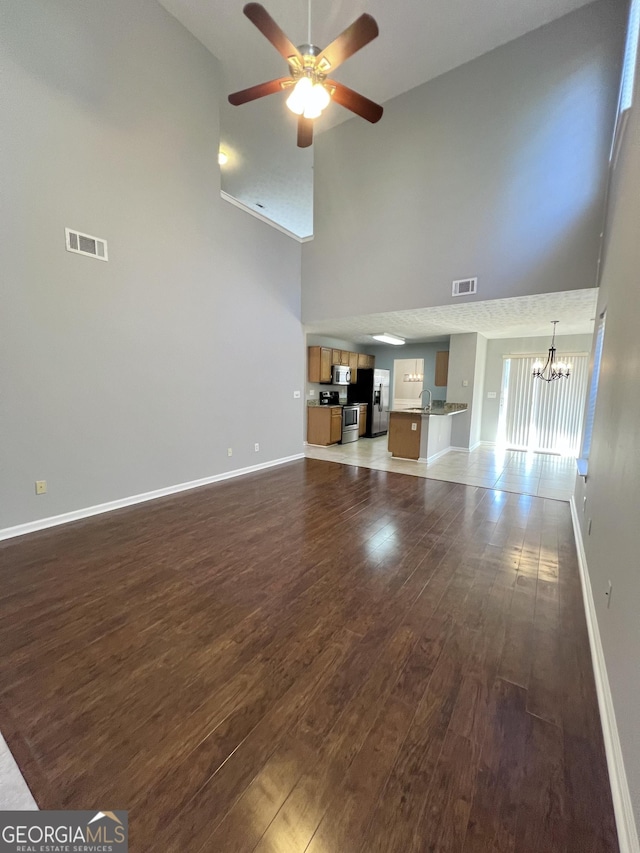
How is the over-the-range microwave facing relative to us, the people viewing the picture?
facing the viewer and to the right of the viewer

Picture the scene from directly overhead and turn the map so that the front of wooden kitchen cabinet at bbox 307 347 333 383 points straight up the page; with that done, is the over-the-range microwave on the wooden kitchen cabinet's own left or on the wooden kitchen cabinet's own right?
on the wooden kitchen cabinet's own left

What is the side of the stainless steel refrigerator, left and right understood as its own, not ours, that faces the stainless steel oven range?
right

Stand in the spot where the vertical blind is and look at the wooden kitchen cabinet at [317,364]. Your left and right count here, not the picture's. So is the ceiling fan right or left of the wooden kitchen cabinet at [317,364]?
left

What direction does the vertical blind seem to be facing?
toward the camera

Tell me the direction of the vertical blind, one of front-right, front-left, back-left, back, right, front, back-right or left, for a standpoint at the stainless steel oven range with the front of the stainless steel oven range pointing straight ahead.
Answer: front-left

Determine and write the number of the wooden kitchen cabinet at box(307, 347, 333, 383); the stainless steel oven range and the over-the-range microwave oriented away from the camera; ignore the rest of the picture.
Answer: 0

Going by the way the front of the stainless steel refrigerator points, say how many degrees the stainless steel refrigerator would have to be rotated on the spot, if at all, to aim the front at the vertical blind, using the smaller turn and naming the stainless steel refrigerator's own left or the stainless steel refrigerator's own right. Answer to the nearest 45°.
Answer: approximately 45° to the stainless steel refrigerator's own left

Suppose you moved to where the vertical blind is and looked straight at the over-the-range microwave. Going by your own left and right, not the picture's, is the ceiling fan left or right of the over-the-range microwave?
left

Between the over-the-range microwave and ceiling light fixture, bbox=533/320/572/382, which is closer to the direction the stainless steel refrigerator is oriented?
the ceiling light fixture
